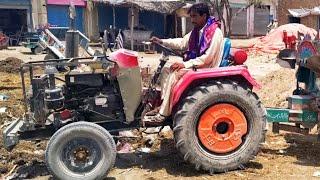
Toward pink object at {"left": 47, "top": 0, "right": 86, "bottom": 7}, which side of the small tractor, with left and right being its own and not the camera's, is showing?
right

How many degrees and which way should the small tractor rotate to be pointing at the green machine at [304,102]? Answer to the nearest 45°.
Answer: approximately 180°

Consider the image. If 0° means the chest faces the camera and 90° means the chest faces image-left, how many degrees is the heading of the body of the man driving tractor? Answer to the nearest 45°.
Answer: approximately 90°

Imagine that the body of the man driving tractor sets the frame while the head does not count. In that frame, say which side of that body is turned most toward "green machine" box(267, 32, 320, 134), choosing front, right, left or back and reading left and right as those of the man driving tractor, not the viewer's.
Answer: back

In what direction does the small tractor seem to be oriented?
to the viewer's left
